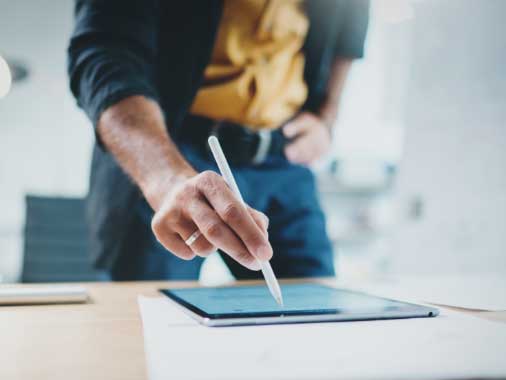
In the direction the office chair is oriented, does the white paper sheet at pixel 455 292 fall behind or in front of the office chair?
in front

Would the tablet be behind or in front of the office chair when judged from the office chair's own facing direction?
in front

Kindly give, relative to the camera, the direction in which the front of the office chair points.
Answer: facing the viewer and to the right of the viewer
